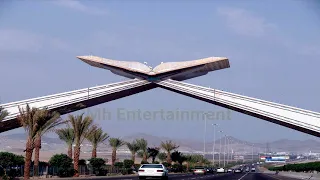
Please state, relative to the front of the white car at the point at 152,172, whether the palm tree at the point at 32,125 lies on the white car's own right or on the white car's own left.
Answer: on the white car's own left

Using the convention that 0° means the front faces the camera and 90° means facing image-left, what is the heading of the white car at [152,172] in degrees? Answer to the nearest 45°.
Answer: approximately 180°
